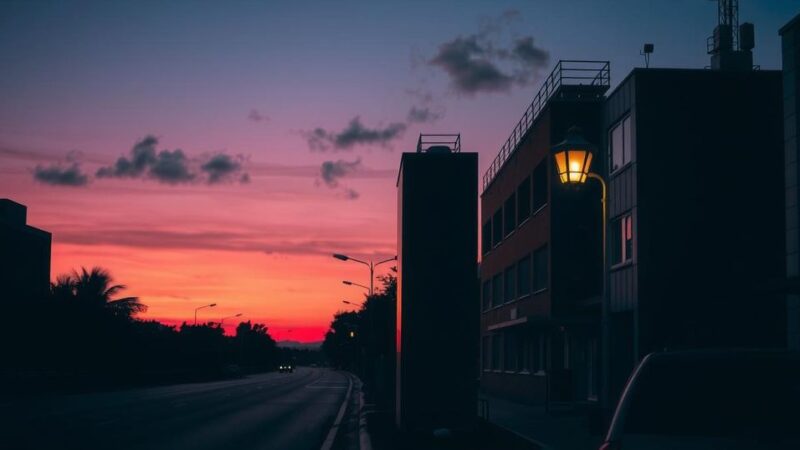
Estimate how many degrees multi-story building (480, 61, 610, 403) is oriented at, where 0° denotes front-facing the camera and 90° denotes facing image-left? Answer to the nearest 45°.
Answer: approximately 90°

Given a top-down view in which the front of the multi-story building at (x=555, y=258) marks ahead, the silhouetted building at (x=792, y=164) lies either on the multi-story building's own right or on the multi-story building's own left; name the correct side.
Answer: on the multi-story building's own left

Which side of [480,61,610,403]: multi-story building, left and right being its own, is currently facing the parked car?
left
